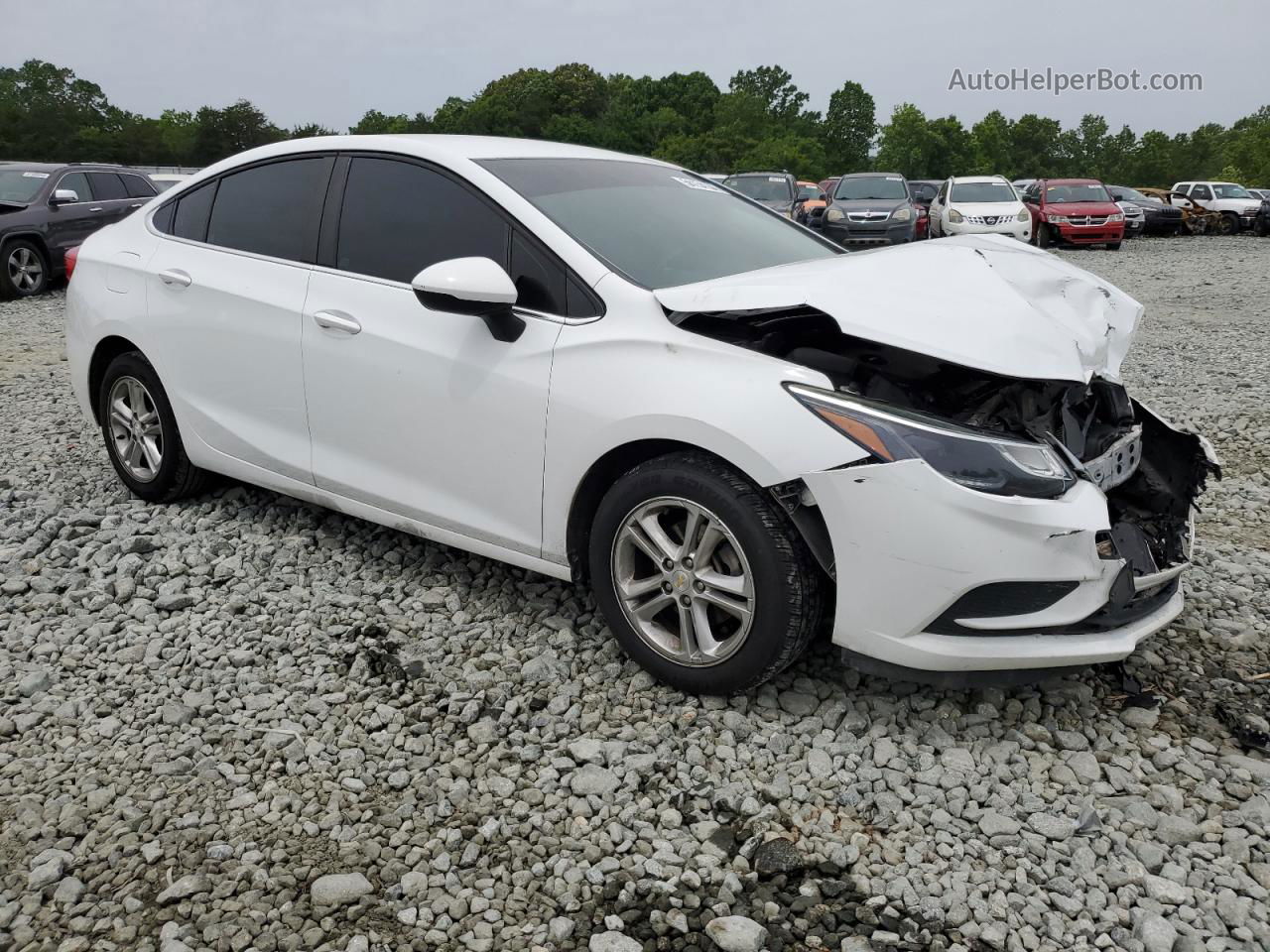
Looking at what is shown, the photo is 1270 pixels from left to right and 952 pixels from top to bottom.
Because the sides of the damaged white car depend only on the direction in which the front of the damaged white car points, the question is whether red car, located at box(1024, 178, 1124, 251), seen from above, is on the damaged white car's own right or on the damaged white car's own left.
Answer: on the damaged white car's own left

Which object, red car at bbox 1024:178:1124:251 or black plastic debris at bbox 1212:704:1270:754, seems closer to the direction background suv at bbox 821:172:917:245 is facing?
the black plastic debris

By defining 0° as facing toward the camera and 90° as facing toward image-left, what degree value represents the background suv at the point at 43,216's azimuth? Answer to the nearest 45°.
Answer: approximately 45°

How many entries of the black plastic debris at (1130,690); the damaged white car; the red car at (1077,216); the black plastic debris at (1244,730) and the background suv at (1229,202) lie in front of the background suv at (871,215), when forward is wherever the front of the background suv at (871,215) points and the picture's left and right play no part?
3

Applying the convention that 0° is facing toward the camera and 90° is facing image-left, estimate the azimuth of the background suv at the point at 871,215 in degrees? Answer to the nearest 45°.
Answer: approximately 0°

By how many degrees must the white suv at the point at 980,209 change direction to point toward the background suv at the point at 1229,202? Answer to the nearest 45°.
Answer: approximately 135° to its left

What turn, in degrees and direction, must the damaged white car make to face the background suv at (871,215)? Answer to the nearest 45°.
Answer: approximately 135° to its left

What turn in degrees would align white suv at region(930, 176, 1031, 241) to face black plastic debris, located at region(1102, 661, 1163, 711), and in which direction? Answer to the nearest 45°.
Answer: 0° — it already faces it

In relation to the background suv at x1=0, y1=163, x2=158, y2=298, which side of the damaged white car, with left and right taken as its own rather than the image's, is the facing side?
back

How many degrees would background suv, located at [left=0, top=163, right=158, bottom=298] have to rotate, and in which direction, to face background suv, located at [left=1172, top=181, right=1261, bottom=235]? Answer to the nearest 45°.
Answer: approximately 135° to its left
